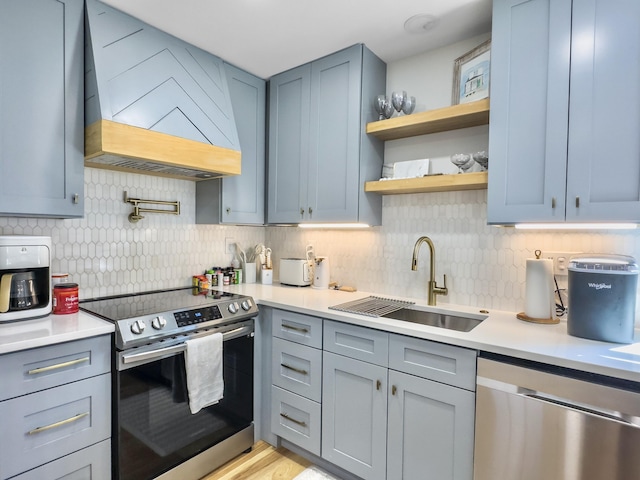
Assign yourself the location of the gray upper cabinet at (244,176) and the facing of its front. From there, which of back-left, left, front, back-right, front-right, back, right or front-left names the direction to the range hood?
right

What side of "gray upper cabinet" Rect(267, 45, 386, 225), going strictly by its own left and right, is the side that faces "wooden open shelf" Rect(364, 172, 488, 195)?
left

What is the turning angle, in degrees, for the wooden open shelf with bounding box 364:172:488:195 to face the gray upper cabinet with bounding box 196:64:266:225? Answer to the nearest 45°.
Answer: approximately 45° to its right

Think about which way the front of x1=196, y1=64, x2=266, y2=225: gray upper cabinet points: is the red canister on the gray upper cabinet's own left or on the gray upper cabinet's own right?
on the gray upper cabinet's own right

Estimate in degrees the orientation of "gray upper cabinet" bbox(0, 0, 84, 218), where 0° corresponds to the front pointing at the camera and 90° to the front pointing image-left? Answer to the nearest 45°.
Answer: approximately 0°

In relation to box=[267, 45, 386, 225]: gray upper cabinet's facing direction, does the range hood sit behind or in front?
in front

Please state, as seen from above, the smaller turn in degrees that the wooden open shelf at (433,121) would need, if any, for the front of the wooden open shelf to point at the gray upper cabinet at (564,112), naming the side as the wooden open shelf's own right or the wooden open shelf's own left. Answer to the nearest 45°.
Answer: approximately 90° to the wooden open shelf's own left

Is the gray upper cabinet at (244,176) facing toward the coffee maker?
no
